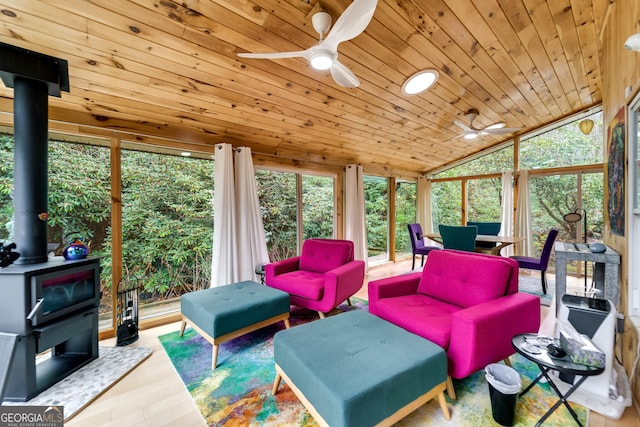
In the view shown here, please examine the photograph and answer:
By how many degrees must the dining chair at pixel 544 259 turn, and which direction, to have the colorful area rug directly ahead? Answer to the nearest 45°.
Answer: approximately 90° to its left

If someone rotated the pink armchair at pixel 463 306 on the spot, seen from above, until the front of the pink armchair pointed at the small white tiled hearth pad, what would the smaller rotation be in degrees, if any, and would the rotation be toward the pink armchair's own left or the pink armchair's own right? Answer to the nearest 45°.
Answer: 0° — it already faces it

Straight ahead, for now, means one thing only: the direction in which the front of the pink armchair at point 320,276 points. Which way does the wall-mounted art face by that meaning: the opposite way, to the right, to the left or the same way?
to the right

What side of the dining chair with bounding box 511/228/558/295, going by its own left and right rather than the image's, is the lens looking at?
left

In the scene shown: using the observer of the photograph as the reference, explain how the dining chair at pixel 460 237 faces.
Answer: facing away from the viewer

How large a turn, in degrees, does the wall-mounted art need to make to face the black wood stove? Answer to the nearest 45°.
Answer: approximately 45° to its left

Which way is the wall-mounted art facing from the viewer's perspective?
to the viewer's left

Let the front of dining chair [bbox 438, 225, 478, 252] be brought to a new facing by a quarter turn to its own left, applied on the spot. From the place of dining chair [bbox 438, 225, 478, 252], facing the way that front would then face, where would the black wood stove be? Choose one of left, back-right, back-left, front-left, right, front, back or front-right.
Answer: front-left

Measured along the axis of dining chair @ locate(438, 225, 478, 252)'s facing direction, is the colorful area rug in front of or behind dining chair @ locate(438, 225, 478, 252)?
behind
